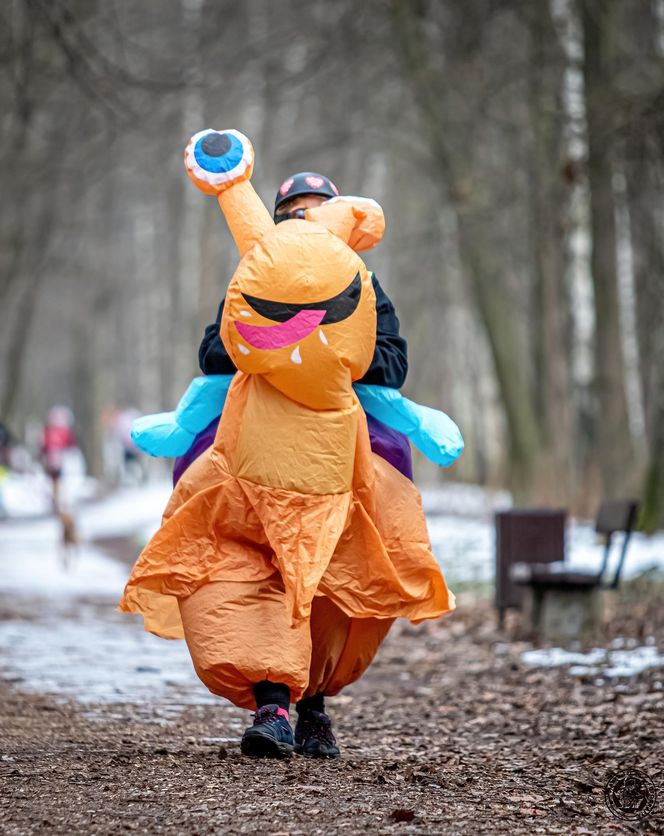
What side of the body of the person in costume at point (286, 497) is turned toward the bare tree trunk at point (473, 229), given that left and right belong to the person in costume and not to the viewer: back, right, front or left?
back

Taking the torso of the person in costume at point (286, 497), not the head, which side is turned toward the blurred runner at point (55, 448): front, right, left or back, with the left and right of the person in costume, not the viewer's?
back

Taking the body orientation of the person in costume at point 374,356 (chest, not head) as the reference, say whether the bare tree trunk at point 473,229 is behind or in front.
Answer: behind

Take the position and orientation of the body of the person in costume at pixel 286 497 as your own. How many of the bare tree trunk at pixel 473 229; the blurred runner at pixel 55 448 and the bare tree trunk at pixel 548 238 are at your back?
3

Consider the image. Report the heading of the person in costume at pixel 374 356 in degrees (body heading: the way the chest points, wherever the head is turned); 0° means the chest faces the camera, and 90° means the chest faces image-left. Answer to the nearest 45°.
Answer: approximately 0°

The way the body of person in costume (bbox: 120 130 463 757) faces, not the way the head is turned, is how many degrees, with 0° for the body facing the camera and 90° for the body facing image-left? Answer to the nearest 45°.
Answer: approximately 0°

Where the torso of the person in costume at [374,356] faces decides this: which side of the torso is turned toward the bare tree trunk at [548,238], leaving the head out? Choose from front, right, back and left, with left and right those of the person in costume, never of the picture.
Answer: back

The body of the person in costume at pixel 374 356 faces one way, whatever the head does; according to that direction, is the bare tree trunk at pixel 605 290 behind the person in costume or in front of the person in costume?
behind

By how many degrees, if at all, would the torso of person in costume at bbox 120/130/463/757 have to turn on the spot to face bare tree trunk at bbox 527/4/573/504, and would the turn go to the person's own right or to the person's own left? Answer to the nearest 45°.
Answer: approximately 180°

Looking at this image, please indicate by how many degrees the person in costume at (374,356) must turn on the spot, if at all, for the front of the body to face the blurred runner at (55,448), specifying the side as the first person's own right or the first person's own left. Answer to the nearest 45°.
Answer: approximately 180°
